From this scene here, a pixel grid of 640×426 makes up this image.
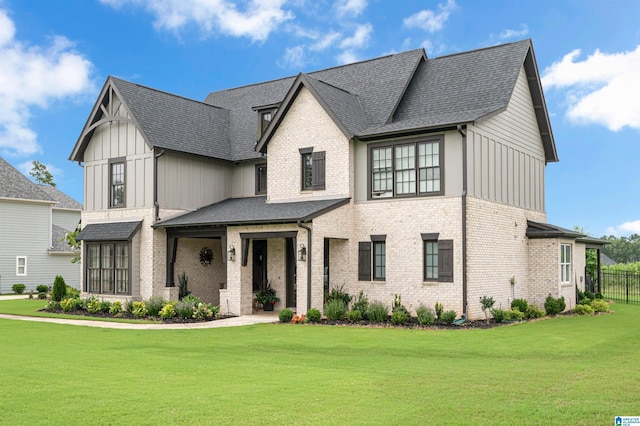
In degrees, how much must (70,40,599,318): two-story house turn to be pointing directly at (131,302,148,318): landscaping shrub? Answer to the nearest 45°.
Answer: approximately 45° to its right

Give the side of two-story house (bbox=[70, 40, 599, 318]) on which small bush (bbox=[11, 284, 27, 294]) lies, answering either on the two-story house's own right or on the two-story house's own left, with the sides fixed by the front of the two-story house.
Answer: on the two-story house's own right

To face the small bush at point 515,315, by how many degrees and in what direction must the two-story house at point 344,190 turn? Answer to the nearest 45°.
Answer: approximately 90° to its left

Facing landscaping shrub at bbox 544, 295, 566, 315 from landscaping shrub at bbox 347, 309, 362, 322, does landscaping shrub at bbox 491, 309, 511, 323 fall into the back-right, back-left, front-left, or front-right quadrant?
front-right

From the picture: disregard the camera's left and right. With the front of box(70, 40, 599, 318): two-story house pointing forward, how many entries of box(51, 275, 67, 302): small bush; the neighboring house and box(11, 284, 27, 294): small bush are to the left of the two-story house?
0

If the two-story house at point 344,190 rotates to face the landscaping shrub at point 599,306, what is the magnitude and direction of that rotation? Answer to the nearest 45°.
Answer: approximately 135° to its left

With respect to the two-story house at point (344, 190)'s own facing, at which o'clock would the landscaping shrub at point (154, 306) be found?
The landscaping shrub is roughly at 1 o'clock from the two-story house.

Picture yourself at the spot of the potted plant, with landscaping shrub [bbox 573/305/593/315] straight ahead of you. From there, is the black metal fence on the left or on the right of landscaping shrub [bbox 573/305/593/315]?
left

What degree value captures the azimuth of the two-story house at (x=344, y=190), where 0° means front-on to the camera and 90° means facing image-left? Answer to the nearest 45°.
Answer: approximately 45°

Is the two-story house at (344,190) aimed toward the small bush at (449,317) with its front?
no

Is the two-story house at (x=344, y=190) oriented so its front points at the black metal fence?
no

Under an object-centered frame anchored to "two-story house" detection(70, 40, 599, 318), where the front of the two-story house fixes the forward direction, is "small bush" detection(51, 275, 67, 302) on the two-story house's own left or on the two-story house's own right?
on the two-story house's own right

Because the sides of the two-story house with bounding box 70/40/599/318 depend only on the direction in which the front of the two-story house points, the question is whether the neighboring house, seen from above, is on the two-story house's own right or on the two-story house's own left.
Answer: on the two-story house's own right
